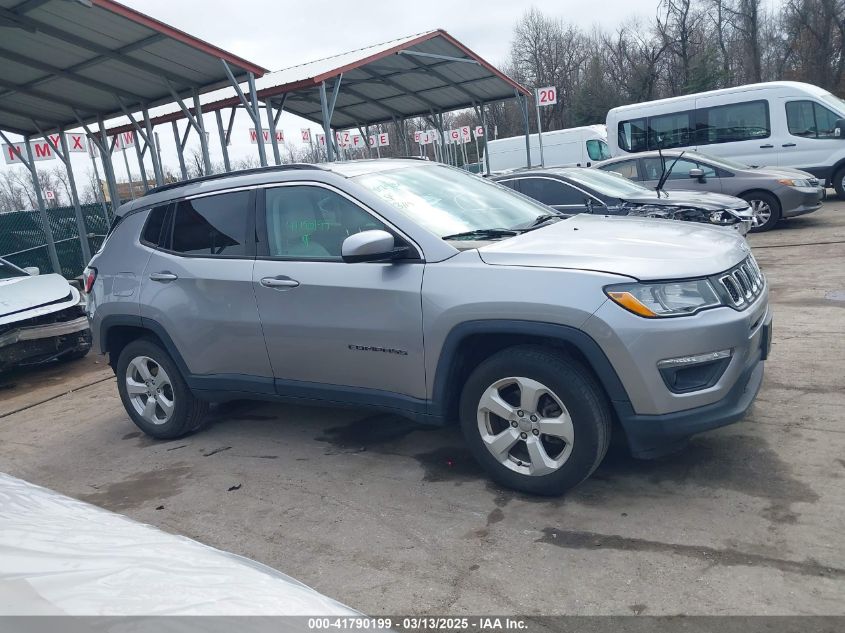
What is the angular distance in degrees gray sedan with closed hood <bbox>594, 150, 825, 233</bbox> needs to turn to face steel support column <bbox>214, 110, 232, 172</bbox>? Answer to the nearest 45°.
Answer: approximately 135° to its right

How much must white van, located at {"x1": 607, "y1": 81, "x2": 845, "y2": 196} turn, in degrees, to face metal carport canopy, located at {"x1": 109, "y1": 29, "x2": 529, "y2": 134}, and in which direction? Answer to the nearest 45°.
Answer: approximately 135° to its right

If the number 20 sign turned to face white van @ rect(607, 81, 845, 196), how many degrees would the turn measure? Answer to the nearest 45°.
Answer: approximately 45° to its left

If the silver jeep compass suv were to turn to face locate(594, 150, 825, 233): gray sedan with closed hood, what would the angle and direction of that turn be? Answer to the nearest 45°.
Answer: approximately 90° to its left

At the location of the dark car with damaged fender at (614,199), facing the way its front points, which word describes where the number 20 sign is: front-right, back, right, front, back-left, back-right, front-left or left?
back-left

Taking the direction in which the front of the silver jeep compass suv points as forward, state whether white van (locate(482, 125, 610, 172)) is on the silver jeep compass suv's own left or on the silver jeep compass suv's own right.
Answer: on the silver jeep compass suv's own left

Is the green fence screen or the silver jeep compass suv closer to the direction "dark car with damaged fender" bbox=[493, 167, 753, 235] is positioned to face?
the silver jeep compass suv

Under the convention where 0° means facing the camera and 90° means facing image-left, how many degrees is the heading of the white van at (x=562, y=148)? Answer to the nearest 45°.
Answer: approximately 315°
